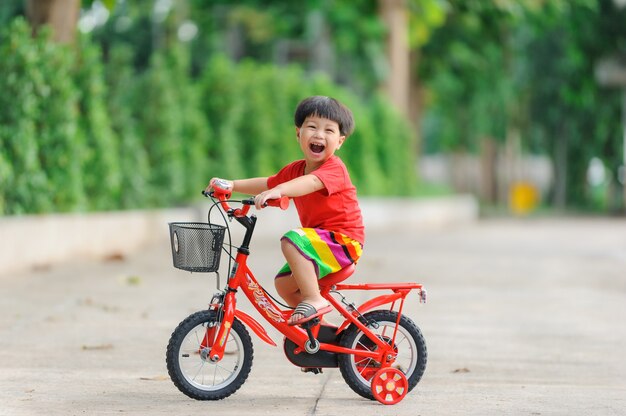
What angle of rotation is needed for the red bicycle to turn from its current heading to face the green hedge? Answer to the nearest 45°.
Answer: approximately 90° to its right

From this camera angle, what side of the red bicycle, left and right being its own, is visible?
left
